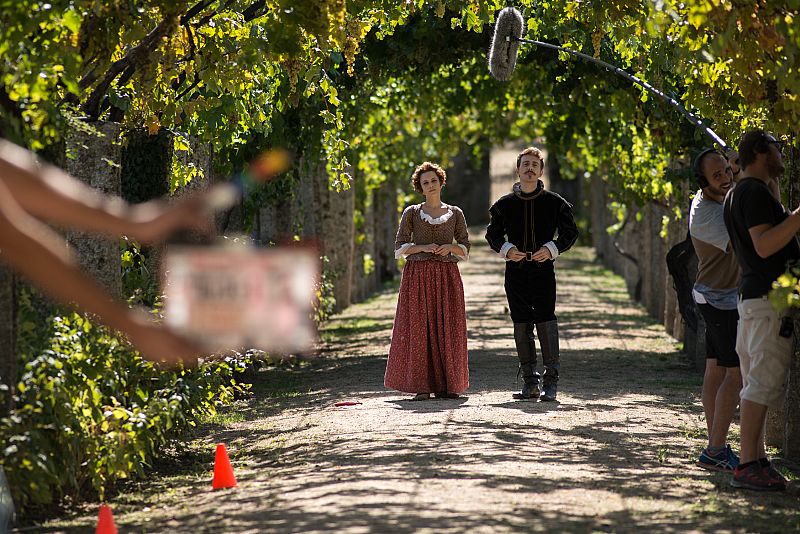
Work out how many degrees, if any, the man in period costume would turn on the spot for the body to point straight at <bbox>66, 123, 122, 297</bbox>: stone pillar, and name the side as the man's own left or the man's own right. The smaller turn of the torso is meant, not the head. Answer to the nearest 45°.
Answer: approximately 45° to the man's own right

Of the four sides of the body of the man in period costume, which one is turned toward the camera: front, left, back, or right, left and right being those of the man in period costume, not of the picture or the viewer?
front

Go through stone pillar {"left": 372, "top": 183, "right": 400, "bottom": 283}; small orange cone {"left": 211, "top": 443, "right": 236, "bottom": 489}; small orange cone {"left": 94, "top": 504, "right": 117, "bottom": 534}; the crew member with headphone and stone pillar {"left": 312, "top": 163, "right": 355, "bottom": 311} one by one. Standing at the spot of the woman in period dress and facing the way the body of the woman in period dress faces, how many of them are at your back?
2

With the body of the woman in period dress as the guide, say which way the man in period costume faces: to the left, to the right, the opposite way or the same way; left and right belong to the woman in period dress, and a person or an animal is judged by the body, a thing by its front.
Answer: the same way

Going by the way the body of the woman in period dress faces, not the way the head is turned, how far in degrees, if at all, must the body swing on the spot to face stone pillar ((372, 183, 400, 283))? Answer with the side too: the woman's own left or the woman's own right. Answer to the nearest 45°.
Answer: approximately 180°

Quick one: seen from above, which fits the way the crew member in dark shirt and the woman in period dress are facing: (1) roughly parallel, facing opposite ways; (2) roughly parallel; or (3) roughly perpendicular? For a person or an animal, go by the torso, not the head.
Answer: roughly perpendicular

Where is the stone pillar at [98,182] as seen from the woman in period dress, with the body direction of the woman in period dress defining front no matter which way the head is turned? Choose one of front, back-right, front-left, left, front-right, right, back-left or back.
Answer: front-right

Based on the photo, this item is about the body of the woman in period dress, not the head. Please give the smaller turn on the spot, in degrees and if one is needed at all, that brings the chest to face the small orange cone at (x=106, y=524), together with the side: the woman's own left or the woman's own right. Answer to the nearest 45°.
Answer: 0° — they already face it

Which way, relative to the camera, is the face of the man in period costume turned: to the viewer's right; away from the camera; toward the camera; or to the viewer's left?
toward the camera

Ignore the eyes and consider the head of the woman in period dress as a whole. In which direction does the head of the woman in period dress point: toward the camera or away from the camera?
toward the camera

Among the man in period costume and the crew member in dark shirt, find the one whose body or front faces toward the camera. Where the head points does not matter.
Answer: the man in period costume

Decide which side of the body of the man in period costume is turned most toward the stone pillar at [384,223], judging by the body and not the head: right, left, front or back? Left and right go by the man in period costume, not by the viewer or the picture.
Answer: back

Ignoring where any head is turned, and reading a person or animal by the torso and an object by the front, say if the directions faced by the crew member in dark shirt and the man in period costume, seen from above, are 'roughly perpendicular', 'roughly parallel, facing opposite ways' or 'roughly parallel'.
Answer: roughly perpendicular

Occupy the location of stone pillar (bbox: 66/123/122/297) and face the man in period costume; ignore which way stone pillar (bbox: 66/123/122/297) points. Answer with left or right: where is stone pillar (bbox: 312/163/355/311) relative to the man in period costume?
left

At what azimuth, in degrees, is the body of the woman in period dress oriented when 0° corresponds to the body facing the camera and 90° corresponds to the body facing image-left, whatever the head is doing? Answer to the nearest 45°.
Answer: approximately 0°
